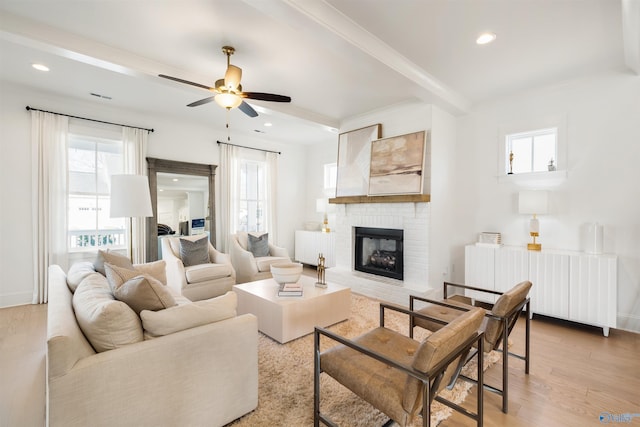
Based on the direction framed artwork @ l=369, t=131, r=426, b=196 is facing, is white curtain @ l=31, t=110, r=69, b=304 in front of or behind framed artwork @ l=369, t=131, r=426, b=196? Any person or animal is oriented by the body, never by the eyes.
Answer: in front

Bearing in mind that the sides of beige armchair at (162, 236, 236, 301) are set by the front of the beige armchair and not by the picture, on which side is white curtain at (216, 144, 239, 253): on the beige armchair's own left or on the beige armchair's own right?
on the beige armchair's own left

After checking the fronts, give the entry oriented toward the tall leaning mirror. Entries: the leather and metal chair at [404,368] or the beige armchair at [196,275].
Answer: the leather and metal chair

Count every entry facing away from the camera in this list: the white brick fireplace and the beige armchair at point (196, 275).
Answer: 0

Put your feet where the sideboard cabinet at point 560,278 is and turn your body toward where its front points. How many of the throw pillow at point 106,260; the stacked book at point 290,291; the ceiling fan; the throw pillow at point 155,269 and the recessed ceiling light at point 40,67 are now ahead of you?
5

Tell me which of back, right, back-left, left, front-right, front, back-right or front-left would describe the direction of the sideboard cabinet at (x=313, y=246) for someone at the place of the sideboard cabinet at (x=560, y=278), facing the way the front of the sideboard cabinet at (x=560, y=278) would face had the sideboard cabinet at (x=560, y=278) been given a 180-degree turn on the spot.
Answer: back-left

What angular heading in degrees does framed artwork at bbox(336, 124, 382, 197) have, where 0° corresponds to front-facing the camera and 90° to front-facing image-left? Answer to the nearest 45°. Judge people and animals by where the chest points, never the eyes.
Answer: approximately 45°

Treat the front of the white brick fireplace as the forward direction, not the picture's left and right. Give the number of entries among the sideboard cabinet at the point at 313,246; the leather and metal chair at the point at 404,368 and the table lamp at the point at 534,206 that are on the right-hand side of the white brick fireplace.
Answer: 1

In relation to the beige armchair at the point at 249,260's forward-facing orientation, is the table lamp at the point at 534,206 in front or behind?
in front

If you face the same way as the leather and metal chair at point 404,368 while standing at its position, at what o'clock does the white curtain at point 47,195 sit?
The white curtain is roughly at 11 o'clock from the leather and metal chair.

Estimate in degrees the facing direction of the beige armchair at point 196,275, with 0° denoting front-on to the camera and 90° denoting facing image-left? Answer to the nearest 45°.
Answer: approximately 315°
